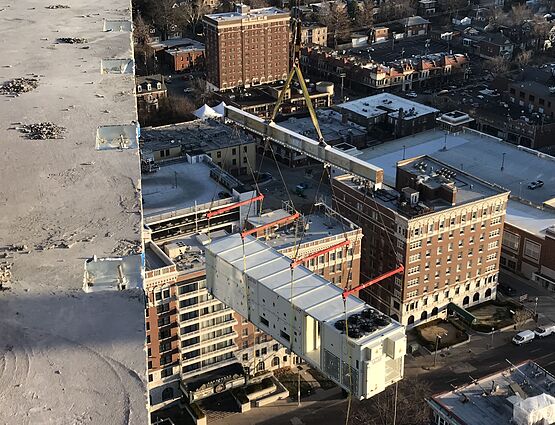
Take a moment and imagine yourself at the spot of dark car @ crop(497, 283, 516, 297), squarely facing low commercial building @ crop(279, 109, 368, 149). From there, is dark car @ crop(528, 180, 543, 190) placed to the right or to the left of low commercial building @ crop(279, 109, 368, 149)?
right

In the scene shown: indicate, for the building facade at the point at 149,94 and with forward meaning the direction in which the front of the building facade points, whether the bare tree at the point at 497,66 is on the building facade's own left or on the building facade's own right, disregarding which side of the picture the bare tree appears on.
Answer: on the building facade's own left

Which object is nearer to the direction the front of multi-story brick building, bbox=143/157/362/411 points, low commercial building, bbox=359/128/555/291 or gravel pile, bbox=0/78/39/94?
the gravel pile

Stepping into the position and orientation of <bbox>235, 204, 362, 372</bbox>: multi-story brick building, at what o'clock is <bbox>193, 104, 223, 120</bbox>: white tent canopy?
The white tent canopy is roughly at 7 o'clock from the multi-story brick building.

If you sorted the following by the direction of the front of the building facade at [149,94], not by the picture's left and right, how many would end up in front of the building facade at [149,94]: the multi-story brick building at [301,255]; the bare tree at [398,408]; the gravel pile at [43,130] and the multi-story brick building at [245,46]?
3

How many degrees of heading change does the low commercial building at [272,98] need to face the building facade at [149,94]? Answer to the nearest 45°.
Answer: approximately 135° to its right

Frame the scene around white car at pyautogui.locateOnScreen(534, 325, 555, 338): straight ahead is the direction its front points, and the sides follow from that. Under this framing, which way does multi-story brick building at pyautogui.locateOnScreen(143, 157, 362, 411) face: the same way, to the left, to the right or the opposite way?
to the left

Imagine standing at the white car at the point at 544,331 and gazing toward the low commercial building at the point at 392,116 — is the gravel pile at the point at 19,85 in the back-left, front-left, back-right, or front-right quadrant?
back-left

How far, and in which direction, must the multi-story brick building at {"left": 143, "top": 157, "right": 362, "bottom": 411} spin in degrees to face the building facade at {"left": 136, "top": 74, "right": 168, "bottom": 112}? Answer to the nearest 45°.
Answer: approximately 135° to its left

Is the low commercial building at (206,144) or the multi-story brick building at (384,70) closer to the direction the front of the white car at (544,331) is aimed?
the low commercial building
